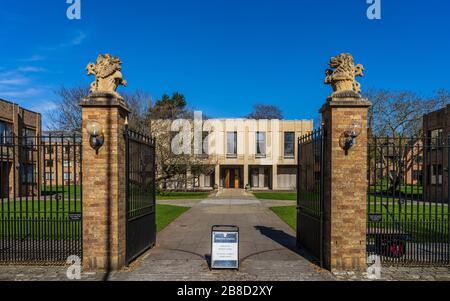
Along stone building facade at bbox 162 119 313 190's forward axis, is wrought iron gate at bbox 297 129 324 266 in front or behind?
in front

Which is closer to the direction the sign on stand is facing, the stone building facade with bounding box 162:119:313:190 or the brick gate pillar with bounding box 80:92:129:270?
the brick gate pillar

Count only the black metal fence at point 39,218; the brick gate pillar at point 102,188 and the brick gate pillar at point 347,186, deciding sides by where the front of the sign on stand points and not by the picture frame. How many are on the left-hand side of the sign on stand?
1

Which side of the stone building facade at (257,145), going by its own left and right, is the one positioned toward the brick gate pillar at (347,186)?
front

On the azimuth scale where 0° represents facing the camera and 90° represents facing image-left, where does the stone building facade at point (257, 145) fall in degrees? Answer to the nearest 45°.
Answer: approximately 0°

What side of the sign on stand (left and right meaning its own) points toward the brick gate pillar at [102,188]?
right

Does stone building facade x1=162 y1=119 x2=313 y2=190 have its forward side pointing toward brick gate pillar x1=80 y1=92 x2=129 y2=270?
yes

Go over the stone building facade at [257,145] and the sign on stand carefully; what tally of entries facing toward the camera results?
2

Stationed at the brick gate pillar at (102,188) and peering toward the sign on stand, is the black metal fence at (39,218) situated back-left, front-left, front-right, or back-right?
back-left
